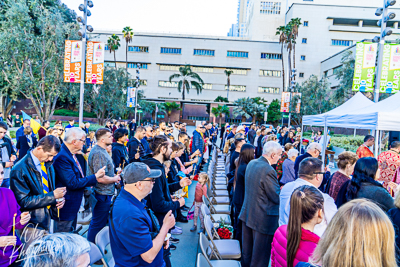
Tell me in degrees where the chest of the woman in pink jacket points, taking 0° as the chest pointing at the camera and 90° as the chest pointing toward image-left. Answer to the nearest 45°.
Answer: approximately 225°

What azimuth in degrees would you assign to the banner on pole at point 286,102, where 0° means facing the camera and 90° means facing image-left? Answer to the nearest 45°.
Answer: approximately 0°

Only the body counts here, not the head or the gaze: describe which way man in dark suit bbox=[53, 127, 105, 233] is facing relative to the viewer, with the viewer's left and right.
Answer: facing to the right of the viewer

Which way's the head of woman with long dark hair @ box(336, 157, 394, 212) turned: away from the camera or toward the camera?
away from the camera

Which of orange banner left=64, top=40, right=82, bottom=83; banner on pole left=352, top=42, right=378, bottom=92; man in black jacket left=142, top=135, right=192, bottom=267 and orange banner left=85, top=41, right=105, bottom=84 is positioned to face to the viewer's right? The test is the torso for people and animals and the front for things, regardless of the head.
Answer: the man in black jacket

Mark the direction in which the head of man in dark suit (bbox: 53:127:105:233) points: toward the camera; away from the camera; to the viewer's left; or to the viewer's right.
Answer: to the viewer's right

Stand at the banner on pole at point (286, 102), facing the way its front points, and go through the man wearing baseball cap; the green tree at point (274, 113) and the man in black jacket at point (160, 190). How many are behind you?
1

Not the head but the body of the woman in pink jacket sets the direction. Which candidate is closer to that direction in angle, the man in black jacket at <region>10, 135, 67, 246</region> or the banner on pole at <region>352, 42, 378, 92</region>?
the banner on pole

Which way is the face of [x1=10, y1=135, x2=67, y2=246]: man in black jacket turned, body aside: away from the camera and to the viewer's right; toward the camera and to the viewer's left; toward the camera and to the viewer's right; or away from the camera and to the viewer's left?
toward the camera and to the viewer's right
